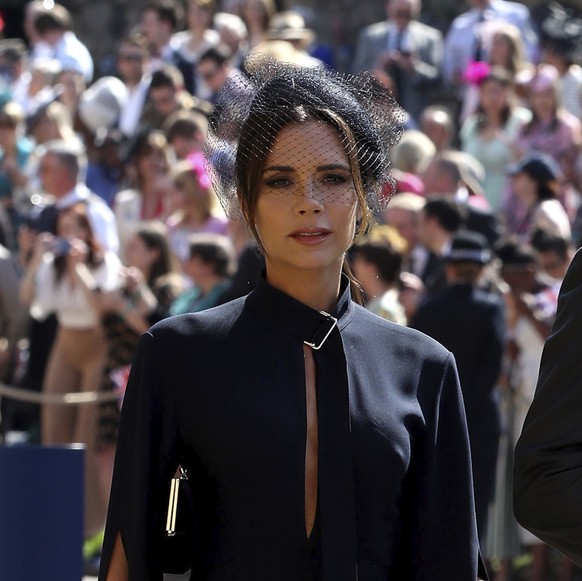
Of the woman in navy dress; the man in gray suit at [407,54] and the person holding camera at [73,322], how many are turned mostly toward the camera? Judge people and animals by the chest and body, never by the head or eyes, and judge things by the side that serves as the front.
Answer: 3

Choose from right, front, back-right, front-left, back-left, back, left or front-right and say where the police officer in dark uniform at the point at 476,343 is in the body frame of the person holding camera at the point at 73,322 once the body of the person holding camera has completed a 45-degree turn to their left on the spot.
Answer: front

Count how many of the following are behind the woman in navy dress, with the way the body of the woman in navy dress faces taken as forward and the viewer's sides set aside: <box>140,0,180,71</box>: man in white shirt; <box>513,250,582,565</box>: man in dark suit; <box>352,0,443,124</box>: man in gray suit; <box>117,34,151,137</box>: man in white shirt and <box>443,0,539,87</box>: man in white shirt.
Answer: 4

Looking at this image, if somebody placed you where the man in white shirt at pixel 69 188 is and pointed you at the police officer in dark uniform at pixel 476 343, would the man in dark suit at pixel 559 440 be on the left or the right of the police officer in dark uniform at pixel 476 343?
right

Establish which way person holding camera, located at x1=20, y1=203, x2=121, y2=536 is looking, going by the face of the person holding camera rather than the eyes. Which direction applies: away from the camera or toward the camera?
toward the camera

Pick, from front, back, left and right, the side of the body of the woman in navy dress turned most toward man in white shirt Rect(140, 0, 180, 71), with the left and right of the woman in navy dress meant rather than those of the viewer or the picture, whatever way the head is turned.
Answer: back

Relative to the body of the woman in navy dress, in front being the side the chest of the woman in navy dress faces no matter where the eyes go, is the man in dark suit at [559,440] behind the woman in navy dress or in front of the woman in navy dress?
in front

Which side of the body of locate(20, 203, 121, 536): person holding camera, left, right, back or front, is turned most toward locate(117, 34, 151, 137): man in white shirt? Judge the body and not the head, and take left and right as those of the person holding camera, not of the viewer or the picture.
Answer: back

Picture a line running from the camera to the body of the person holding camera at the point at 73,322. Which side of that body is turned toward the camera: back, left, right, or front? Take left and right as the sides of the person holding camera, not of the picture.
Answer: front

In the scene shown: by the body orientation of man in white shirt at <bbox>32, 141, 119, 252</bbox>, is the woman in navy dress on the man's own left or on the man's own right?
on the man's own left

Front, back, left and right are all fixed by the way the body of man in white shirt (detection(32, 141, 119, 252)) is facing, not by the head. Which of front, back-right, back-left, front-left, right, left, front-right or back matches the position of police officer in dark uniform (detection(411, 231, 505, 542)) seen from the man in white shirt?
left

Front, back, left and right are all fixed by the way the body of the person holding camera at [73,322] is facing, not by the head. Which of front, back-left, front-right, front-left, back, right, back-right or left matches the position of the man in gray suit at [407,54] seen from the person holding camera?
back-left

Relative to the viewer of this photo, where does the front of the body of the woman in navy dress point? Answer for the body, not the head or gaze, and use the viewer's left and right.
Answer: facing the viewer
